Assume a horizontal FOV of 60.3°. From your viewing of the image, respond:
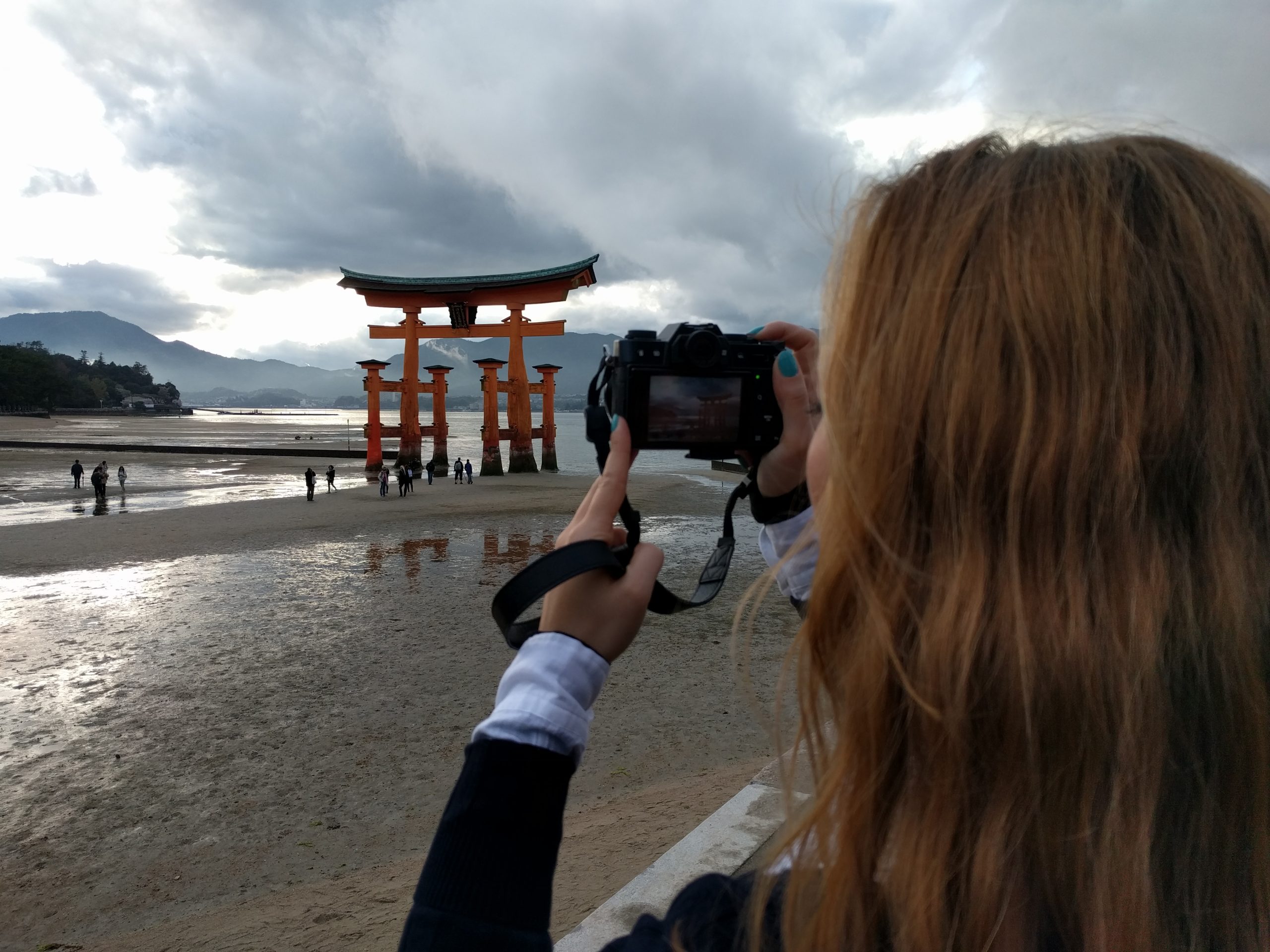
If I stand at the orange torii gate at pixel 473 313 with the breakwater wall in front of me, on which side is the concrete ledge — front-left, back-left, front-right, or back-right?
back-left

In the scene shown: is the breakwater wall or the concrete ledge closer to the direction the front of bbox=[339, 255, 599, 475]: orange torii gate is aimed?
the concrete ledge

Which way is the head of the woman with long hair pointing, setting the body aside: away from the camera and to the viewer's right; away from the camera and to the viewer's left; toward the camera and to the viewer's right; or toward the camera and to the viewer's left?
away from the camera and to the viewer's left

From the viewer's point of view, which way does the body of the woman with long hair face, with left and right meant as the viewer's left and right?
facing away from the viewer and to the left of the viewer

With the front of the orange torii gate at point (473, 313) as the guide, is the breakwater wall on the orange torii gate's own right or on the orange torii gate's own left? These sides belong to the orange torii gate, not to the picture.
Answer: on the orange torii gate's own right

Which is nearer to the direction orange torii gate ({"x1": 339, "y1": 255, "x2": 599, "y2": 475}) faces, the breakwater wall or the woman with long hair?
the woman with long hair

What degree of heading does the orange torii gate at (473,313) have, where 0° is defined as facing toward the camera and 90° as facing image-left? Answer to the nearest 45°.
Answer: approximately 45°

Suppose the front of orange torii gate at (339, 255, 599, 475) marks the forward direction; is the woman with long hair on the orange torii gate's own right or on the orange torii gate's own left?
on the orange torii gate's own left
